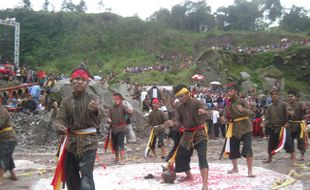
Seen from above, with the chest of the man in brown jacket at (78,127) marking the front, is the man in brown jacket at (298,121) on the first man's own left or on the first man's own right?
on the first man's own left

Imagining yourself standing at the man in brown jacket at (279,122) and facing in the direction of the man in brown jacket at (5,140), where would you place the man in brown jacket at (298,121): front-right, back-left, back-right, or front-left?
back-right

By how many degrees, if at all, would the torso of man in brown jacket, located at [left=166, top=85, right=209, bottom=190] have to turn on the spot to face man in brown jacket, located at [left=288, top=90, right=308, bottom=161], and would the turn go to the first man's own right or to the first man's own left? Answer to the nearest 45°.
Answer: approximately 180°

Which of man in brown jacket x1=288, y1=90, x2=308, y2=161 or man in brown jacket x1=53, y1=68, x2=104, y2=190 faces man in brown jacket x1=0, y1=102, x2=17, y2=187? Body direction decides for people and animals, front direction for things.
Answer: man in brown jacket x1=288, y1=90, x2=308, y2=161

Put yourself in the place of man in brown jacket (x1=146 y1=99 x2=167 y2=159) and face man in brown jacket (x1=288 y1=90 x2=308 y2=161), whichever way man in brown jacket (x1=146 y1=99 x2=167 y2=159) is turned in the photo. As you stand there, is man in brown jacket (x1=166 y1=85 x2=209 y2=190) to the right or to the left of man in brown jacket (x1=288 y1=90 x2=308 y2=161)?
right

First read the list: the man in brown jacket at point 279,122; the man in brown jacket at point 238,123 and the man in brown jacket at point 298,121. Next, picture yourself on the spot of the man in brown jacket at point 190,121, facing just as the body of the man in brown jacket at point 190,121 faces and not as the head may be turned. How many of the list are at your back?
3

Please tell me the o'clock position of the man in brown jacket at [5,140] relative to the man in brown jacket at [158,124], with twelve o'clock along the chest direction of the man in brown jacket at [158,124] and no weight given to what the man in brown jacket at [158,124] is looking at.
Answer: the man in brown jacket at [5,140] is roughly at 1 o'clock from the man in brown jacket at [158,124].

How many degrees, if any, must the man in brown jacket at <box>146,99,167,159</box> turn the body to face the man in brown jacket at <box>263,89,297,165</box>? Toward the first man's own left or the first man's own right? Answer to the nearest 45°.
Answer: approximately 45° to the first man's own left

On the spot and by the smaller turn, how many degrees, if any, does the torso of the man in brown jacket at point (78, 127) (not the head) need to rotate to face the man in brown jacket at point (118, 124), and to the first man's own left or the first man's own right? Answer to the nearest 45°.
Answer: approximately 180°

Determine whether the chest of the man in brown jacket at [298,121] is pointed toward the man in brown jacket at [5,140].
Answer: yes

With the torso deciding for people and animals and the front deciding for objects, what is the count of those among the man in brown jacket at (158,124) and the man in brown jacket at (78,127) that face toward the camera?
2
